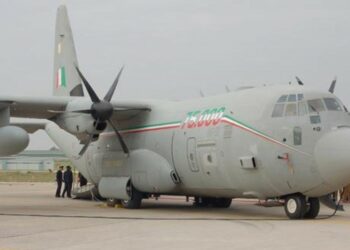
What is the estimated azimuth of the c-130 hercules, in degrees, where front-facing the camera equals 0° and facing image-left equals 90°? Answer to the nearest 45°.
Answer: approximately 315°
